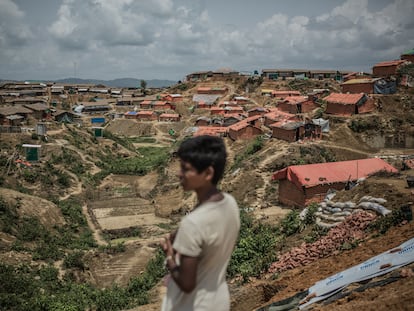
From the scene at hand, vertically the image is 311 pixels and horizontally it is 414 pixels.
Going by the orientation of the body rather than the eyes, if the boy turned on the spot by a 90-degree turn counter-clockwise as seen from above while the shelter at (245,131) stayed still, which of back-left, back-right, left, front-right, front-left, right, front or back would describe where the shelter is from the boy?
back-right

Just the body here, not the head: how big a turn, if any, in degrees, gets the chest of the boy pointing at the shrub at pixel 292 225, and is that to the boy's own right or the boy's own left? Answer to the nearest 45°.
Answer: approximately 45° to the boy's own right

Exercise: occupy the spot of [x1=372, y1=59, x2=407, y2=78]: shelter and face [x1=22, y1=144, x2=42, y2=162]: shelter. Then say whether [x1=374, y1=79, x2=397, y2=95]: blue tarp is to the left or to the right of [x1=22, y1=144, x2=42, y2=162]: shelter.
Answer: left

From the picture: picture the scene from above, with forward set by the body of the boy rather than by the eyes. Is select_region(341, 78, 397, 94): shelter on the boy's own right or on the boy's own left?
on the boy's own right

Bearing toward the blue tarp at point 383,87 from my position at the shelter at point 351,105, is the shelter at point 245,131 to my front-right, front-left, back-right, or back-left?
back-left

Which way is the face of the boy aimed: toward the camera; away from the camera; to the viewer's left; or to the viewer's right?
to the viewer's left

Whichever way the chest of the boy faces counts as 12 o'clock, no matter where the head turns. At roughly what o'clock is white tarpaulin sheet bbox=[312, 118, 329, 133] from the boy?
The white tarpaulin sheet is roughly at 2 o'clock from the boy.

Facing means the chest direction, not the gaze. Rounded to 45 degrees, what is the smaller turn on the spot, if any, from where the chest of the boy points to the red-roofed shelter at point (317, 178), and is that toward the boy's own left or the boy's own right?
approximately 45° to the boy's own right

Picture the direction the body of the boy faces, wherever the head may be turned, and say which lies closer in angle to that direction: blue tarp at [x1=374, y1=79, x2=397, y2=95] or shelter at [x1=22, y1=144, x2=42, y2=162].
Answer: the shelter

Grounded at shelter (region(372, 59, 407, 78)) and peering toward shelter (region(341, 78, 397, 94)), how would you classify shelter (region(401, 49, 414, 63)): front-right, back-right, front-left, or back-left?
back-left

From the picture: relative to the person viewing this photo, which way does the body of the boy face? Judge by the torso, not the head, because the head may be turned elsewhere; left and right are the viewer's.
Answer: facing away from the viewer and to the left of the viewer

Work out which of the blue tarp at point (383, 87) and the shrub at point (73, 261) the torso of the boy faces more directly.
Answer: the shrub

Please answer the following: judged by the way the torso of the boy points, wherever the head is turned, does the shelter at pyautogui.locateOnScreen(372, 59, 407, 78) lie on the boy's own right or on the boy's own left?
on the boy's own right
